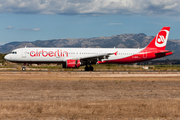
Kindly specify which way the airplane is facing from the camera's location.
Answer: facing to the left of the viewer
